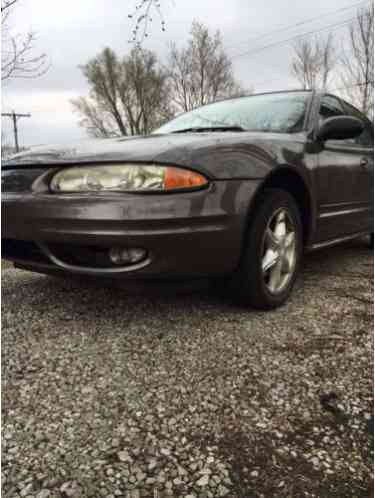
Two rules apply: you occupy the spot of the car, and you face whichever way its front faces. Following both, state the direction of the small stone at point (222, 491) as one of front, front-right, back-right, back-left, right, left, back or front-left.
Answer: front-left

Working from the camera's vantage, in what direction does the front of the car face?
facing the viewer and to the left of the viewer

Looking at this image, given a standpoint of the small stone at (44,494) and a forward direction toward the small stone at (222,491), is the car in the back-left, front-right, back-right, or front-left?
front-left

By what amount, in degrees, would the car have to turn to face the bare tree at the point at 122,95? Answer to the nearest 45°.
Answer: approximately 135° to its right

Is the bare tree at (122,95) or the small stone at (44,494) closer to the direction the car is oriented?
the small stone

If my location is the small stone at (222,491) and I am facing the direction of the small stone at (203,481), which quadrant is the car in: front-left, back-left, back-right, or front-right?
front-right

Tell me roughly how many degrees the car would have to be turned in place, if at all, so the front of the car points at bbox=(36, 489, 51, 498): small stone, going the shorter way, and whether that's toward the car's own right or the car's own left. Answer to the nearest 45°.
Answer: approximately 45° to the car's own left

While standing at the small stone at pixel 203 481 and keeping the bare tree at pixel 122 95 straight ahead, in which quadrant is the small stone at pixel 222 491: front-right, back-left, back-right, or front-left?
back-right

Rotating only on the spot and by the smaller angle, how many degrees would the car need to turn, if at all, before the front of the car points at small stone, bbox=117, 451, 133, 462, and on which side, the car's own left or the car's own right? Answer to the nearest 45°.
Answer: approximately 45° to the car's own left

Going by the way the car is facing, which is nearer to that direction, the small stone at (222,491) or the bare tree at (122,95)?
the small stone

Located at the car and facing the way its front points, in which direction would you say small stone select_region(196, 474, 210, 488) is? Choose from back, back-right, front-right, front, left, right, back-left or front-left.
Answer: front-left
